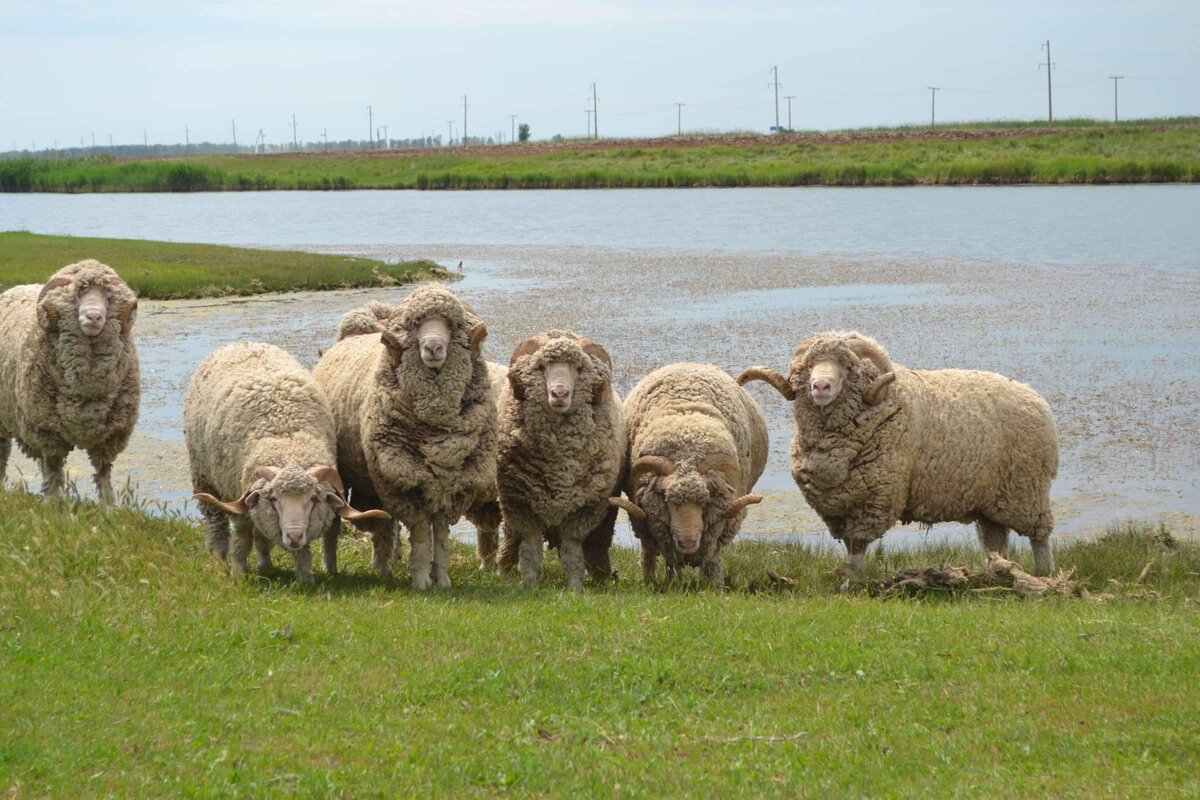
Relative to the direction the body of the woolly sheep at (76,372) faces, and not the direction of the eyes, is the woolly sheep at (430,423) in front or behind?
in front

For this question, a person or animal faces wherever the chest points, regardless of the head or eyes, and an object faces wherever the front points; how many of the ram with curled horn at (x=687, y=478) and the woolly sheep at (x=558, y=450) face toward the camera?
2

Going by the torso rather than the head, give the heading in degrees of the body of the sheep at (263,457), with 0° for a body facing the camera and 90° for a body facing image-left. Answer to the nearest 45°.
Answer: approximately 315°

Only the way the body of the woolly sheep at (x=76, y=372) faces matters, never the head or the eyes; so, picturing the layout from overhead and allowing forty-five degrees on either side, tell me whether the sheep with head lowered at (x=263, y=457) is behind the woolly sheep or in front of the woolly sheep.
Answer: in front

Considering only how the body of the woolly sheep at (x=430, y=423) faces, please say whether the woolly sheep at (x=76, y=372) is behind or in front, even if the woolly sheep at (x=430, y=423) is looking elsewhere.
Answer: behind

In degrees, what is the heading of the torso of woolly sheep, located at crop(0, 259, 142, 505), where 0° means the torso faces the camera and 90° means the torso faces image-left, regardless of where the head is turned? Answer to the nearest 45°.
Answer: approximately 315°

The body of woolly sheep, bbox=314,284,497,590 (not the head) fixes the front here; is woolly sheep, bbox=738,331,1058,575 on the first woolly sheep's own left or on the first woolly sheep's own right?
on the first woolly sheep's own left

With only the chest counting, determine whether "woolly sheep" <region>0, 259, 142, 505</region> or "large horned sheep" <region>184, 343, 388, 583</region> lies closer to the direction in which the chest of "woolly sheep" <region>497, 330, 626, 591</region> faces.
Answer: the large horned sheep

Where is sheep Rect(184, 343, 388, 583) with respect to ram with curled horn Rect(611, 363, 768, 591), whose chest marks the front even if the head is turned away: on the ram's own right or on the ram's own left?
on the ram's own right

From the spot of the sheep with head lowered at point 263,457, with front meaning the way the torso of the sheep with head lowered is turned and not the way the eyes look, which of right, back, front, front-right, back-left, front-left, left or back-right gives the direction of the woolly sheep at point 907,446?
front-left
